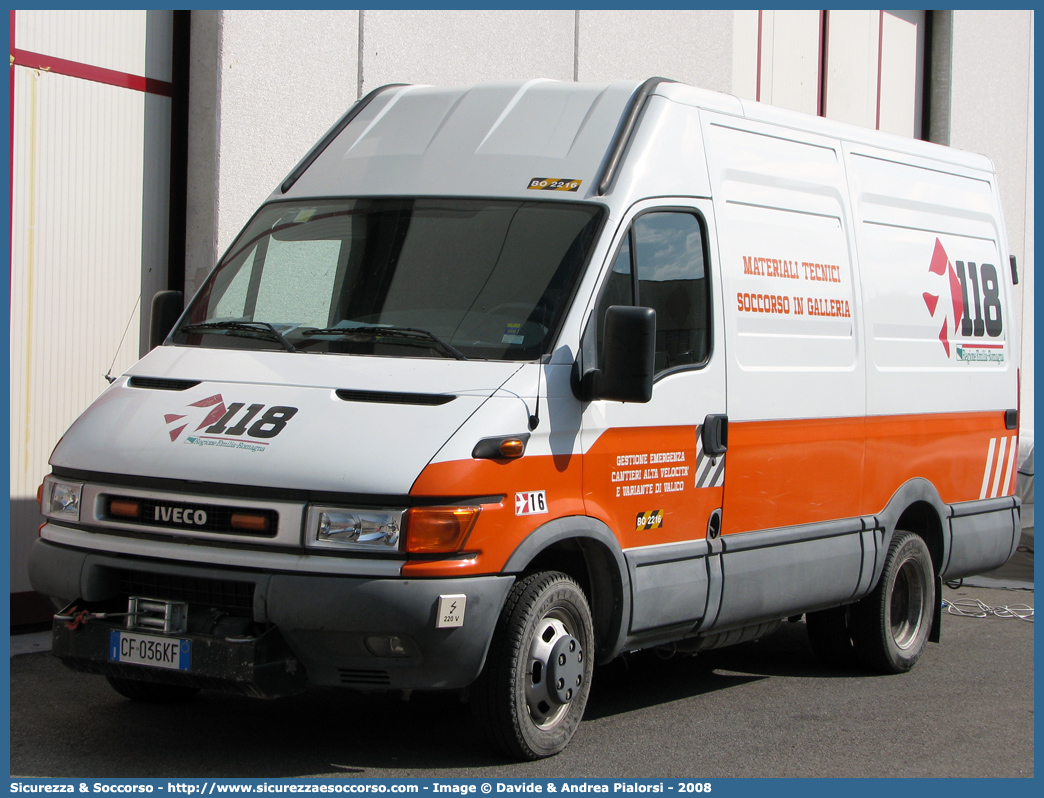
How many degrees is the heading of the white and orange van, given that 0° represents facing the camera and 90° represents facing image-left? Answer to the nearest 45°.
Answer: approximately 45°

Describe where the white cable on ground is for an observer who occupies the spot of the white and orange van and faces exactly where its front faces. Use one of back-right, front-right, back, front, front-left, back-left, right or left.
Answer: back
